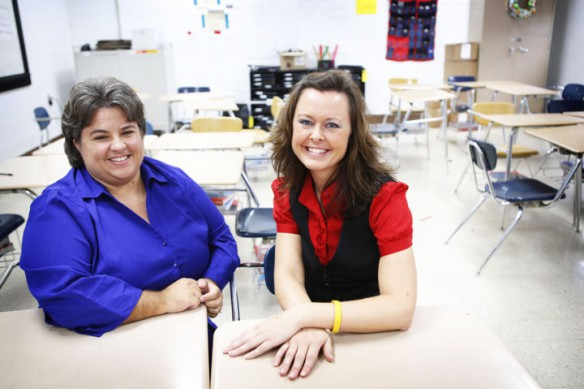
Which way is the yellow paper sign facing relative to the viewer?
toward the camera

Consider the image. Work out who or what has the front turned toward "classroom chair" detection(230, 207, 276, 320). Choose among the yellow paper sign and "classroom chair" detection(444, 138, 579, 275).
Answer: the yellow paper sign

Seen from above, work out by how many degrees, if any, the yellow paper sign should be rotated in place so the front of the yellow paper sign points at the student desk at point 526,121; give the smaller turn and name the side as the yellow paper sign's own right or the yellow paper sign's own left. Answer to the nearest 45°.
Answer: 0° — it already faces it

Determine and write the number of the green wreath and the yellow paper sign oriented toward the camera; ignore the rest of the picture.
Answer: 2

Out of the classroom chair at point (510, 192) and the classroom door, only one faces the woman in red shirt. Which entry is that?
the classroom door

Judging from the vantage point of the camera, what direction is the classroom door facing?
facing the viewer

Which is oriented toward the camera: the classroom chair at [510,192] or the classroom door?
the classroom door

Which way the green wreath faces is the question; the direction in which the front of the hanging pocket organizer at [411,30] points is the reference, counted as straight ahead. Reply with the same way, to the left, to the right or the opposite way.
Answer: the same way

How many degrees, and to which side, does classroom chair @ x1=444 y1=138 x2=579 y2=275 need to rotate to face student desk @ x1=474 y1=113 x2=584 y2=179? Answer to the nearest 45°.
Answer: approximately 45° to its left

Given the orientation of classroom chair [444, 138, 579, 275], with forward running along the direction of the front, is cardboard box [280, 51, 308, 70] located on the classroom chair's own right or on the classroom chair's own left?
on the classroom chair's own left

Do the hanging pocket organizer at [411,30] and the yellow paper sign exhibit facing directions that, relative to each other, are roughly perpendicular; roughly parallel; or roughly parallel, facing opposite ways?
roughly parallel

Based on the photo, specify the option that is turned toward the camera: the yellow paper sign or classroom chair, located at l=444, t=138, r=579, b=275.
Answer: the yellow paper sign

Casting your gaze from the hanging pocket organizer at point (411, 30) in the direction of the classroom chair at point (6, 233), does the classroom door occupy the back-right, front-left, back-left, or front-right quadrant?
back-left

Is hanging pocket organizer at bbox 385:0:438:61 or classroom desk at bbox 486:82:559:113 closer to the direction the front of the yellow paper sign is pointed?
the classroom desk

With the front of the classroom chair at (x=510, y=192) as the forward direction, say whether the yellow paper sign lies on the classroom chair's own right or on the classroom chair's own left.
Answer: on the classroom chair's own left

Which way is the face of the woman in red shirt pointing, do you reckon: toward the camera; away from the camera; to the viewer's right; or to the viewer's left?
toward the camera

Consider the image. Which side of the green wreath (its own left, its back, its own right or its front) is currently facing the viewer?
front
